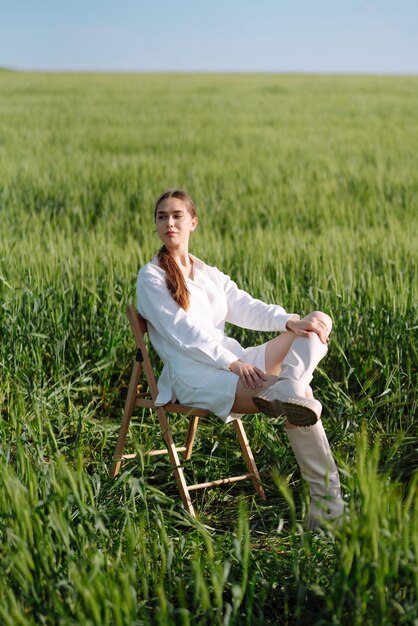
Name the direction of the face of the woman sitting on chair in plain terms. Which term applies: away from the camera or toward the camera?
toward the camera

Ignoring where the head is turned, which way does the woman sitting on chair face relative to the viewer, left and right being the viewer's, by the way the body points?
facing the viewer and to the right of the viewer
